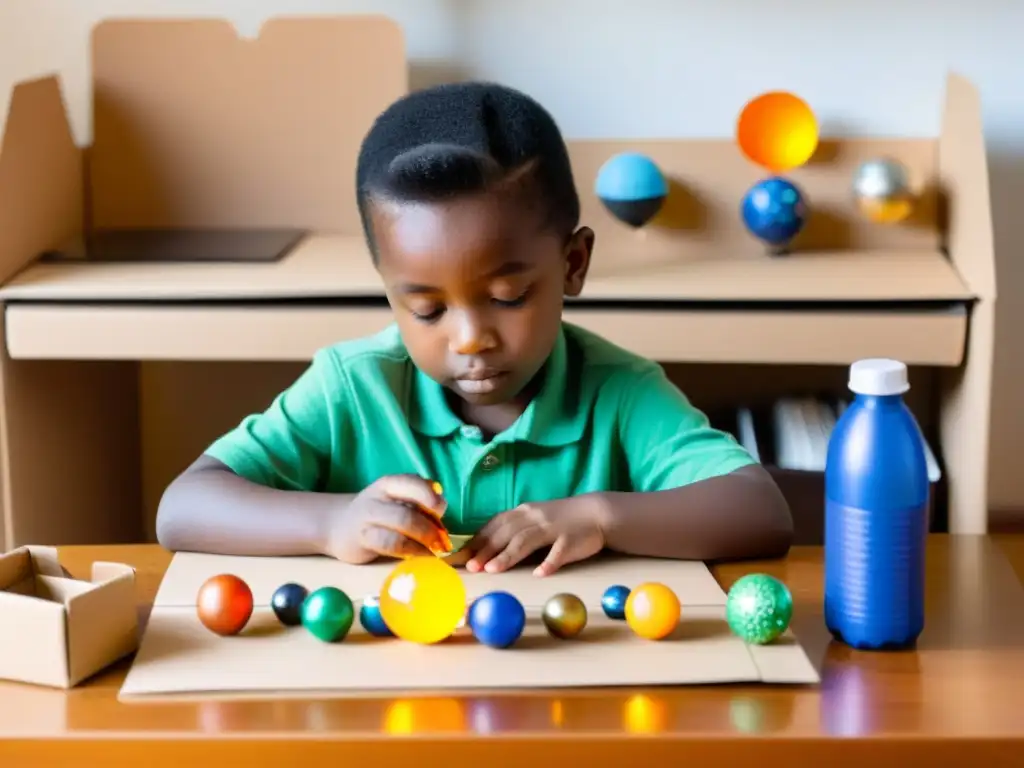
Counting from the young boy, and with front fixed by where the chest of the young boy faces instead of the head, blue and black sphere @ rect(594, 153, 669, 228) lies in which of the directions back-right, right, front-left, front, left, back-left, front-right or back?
back

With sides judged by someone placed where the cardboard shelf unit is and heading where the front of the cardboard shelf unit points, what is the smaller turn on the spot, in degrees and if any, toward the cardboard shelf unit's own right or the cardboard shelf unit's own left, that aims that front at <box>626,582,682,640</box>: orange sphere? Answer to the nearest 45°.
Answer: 0° — it already faces it

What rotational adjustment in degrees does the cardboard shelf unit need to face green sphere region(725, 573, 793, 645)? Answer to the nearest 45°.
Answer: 0° — it already faces it

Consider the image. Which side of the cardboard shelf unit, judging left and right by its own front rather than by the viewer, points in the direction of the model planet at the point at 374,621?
front

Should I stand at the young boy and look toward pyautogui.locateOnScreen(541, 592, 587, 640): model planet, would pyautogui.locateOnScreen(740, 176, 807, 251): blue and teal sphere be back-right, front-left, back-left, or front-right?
back-left

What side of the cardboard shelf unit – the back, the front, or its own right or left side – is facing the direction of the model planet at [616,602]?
front

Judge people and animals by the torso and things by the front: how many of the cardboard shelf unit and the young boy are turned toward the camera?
2

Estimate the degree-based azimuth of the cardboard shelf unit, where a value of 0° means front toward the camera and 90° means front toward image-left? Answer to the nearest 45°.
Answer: approximately 0°
